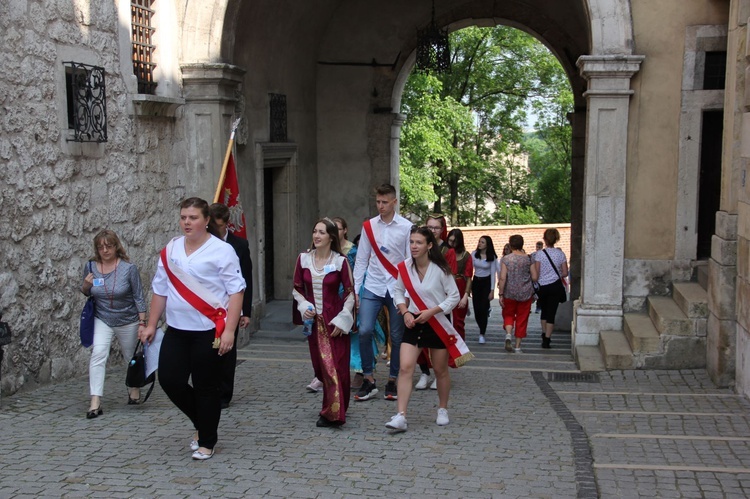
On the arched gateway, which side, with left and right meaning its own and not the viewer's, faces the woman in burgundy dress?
front

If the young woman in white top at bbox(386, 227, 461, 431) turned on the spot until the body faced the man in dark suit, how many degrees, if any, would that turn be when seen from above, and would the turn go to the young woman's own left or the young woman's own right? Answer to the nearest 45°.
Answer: approximately 45° to the young woman's own right

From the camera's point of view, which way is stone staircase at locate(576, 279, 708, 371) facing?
to the viewer's left

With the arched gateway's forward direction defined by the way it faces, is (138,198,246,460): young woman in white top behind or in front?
in front

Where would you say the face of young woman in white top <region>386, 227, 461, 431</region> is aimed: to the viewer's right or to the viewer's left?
to the viewer's left

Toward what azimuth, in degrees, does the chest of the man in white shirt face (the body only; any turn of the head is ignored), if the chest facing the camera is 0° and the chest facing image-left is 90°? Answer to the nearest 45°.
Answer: approximately 0°

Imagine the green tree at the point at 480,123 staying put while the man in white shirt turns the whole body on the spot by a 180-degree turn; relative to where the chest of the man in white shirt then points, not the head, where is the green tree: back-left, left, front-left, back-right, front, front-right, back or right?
front

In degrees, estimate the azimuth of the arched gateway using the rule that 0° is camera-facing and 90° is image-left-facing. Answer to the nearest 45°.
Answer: approximately 0°

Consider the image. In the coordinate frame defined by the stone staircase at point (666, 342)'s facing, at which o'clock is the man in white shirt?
The man in white shirt is roughly at 11 o'clock from the stone staircase.

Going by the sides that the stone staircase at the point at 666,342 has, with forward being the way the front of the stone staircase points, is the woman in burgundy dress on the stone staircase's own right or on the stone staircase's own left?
on the stone staircase's own left
